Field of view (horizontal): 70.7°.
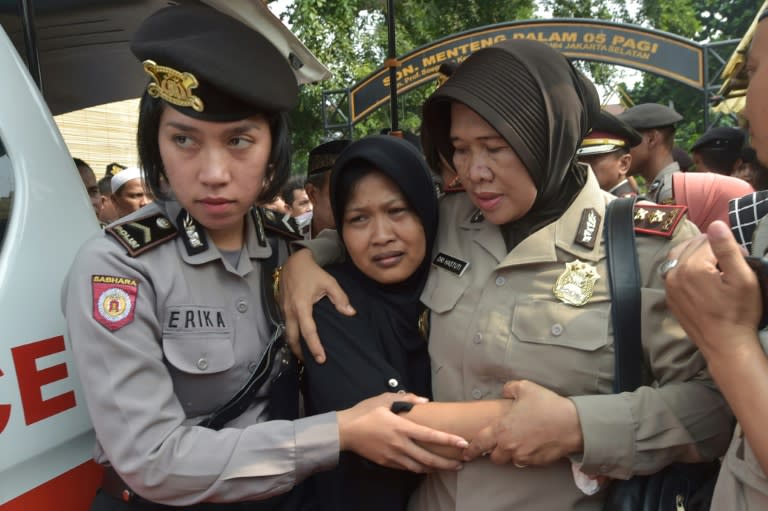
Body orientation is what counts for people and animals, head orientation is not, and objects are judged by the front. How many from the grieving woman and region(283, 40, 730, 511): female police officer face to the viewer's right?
0

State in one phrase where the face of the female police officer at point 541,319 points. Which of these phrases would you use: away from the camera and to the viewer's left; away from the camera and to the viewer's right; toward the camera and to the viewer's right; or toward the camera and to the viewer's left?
toward the camera and to the viewer's left

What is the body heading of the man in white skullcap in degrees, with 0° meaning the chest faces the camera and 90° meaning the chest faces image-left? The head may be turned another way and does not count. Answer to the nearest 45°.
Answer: approximately 315°

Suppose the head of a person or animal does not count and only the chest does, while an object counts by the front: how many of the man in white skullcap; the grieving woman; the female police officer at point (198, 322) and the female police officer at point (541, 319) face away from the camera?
0

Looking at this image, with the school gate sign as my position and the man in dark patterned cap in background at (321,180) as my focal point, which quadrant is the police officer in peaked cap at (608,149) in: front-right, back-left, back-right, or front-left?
front-left

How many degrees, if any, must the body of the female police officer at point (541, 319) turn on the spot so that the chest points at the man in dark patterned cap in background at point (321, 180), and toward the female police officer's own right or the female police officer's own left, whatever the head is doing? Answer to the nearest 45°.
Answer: approximately 90° to the female police officer's own right

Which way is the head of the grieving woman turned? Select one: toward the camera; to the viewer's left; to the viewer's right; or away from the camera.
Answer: toward the camera

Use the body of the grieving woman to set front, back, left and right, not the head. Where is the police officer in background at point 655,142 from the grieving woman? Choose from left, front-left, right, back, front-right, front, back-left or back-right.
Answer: back-left

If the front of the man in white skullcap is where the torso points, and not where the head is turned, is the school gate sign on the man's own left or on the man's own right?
on the man's own left

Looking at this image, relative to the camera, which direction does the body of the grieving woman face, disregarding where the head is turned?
toward the camera

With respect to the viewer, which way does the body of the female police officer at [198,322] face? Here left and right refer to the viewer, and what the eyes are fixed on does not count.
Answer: facing the viewer and to the right of the viewer

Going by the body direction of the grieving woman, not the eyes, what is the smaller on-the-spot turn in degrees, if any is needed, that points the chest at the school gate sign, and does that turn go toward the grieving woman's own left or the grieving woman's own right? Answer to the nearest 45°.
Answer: approximately 135° to the grieving woman's own left

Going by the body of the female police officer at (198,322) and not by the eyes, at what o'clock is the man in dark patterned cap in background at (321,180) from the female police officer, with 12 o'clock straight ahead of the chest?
The man in dark patterned cap in background is roughly at 8 o'clock from the female police officer.

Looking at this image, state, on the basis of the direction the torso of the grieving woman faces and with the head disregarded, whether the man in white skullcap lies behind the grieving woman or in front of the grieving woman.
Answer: behind

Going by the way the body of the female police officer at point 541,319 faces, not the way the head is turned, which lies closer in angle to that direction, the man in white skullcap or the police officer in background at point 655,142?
the man in white skullcap

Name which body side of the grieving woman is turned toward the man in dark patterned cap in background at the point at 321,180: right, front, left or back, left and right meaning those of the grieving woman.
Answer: back

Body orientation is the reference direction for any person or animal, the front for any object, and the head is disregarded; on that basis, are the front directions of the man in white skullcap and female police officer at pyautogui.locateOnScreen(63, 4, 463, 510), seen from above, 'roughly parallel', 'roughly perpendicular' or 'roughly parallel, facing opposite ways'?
roughly parallel
